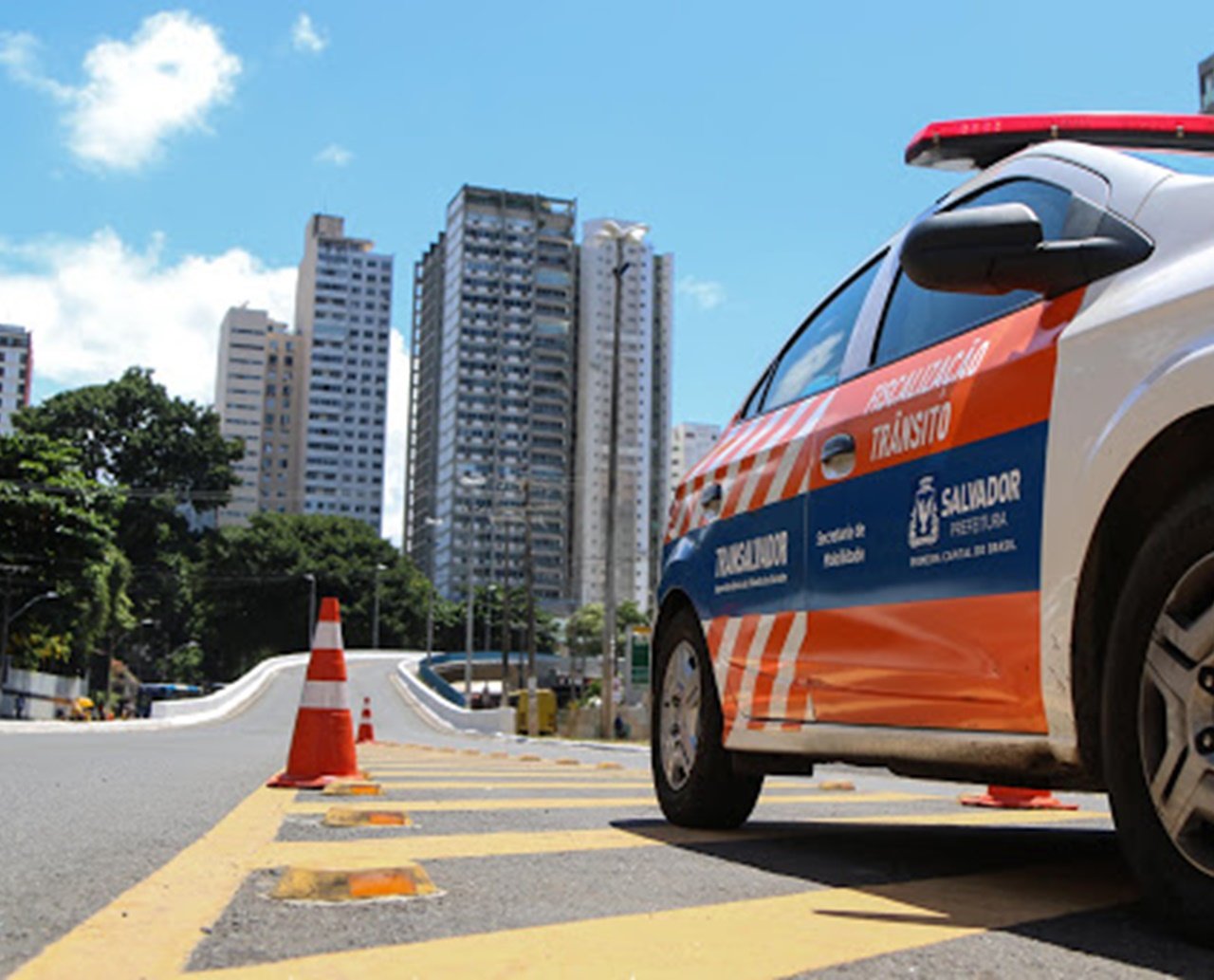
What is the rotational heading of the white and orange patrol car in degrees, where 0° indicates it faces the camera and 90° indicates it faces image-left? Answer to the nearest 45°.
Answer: approximately 315°

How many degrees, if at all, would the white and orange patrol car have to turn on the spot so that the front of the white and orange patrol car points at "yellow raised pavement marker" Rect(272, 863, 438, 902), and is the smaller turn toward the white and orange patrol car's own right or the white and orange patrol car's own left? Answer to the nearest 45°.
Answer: approximately 135° to the white and orange patrol car's own right

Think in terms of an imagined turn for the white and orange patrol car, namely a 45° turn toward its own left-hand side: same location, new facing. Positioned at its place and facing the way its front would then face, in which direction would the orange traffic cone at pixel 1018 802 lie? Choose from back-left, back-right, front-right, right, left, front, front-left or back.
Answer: left

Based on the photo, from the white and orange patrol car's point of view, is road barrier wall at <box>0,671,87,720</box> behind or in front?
behind

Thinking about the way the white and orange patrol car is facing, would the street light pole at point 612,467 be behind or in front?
behind

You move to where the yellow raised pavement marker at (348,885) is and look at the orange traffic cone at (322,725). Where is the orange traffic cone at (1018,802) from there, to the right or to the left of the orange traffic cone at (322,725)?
right

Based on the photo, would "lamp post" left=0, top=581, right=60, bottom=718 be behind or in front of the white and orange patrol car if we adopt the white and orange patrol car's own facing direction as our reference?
behind

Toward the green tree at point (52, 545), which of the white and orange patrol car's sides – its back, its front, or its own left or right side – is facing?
back

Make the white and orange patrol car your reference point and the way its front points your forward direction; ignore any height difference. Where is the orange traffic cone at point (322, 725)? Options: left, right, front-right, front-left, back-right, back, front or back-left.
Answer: back

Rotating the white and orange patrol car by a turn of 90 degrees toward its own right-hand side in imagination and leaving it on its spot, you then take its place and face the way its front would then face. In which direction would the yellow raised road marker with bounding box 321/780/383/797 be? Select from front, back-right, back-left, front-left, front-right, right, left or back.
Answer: right
